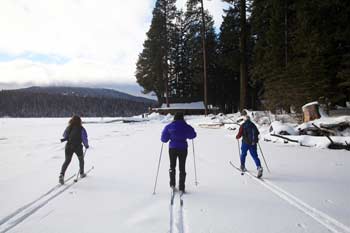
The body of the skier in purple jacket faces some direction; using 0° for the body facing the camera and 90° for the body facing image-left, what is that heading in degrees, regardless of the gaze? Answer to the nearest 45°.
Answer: approximately 180°

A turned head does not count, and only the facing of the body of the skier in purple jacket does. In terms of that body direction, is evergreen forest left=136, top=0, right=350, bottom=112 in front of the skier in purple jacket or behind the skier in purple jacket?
in front

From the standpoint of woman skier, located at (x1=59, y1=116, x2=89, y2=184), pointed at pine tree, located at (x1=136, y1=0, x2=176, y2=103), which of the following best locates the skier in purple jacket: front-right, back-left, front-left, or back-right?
back-right

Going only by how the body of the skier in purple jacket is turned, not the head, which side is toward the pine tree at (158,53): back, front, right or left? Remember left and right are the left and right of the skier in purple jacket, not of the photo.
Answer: front

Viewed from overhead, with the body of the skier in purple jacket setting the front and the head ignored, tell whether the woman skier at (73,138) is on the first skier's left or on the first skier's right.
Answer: on the first skier's left

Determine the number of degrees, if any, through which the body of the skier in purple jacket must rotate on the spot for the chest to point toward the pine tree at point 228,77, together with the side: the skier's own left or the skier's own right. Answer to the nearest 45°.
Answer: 0° — they already face it
